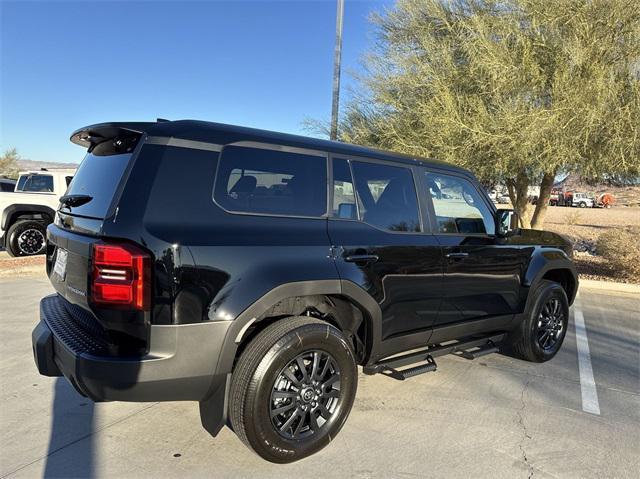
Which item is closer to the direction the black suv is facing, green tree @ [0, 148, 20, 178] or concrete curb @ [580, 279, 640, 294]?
the concrete curb

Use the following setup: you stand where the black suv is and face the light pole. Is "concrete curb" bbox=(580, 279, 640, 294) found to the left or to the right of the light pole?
right

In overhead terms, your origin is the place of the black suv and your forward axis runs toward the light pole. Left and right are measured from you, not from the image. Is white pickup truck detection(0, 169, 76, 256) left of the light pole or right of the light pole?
left

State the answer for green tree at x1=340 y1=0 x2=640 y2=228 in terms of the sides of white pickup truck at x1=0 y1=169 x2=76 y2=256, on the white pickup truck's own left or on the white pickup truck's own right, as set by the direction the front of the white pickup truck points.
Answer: on the white pickup truck's own right

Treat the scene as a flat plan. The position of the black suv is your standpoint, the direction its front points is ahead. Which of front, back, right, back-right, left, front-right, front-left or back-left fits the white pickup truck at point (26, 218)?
left

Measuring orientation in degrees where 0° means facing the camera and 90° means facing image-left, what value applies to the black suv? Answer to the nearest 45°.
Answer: approximately 225°

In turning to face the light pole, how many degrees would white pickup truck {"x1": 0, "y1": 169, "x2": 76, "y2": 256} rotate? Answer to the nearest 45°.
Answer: approximately 90° to its right

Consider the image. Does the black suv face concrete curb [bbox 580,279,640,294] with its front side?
yes

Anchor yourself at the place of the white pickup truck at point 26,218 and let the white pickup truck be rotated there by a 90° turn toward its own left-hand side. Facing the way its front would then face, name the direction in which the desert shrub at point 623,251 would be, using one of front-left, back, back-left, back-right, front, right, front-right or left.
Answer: back

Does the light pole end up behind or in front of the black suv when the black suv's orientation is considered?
in front

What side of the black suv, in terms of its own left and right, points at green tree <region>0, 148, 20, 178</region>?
left
